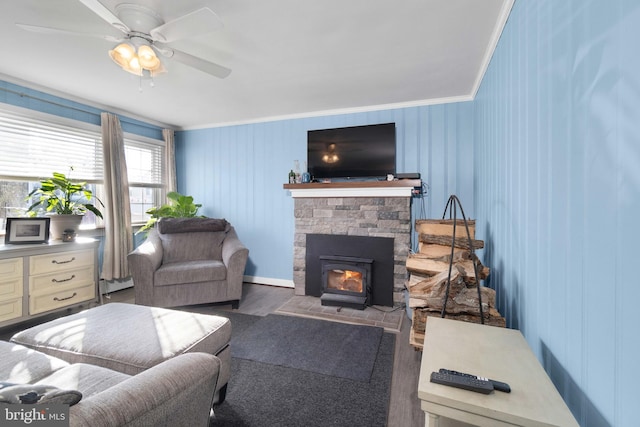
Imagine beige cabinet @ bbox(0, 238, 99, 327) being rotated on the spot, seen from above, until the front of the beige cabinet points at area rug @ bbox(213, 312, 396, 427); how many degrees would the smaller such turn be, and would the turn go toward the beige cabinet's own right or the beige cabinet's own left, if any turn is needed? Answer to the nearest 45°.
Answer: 0° — it already faces it

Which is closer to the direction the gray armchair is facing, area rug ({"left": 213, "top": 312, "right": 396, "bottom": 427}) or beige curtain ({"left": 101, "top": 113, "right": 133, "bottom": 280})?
the area rug

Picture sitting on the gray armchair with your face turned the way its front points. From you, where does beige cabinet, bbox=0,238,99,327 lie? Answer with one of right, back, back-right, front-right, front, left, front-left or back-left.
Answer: right

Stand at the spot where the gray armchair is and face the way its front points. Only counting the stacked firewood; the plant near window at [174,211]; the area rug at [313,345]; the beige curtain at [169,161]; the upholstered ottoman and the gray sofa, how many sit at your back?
2

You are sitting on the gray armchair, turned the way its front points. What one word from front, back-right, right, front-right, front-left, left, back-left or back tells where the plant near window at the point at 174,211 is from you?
back

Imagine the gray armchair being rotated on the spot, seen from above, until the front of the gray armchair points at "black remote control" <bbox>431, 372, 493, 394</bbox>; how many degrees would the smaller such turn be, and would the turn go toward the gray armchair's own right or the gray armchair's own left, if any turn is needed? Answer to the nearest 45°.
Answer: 0° — it already faces it

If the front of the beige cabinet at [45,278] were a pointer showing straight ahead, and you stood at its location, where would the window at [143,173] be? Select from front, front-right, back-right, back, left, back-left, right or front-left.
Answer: left

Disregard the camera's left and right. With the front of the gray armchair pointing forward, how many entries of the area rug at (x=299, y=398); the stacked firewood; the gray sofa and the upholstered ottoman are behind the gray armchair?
0

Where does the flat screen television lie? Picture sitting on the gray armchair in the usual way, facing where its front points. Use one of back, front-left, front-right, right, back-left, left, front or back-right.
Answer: left

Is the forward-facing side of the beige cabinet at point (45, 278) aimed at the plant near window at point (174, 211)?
no

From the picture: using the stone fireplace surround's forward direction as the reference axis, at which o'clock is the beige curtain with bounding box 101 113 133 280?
The beige curtain is roughly at 3 o'clock from the stone fireplace surround.

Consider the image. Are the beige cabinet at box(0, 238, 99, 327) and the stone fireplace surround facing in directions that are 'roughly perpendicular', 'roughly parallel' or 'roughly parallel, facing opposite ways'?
roughly perpendicular

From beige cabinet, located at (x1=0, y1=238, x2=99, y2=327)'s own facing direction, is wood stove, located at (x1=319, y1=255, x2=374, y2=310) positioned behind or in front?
in front

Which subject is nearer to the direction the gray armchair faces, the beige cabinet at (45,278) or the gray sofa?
the gray sofa

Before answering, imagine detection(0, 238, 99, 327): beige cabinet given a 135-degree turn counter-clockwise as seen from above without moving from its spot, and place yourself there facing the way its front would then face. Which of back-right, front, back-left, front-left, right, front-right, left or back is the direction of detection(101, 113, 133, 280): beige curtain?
front-right

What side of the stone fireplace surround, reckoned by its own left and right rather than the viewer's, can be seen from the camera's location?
front

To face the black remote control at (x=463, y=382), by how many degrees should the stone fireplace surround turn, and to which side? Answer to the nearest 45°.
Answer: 0° — it already faces it
